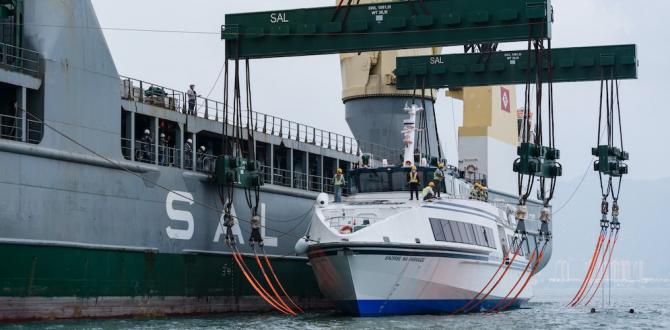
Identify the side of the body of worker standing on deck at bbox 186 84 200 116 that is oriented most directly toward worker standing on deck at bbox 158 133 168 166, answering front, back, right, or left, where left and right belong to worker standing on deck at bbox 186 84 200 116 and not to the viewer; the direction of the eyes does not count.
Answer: right

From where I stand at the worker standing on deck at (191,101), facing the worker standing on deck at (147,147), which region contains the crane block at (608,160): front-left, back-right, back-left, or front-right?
back-left

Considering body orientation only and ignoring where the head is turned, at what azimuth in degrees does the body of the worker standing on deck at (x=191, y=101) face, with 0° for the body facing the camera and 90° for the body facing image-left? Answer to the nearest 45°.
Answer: approximately 315°
